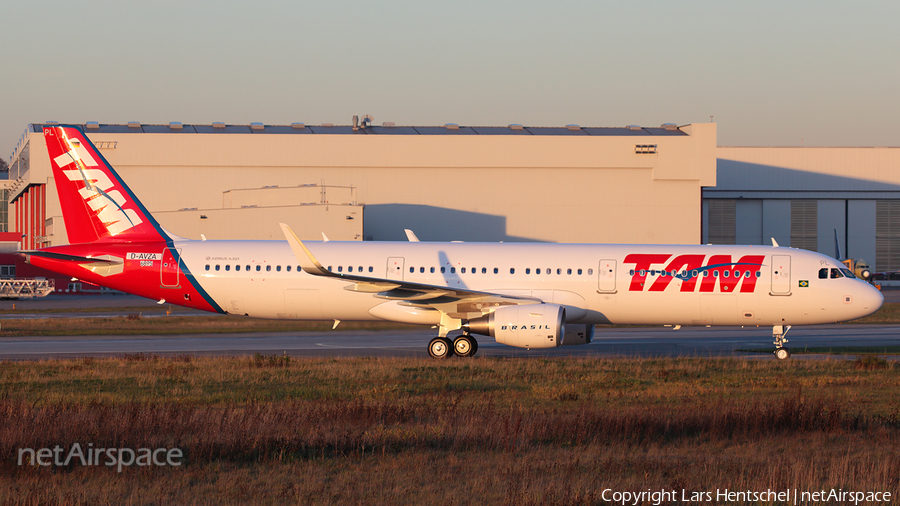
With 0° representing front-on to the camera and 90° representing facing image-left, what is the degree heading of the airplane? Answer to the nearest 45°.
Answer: approximately 270°
